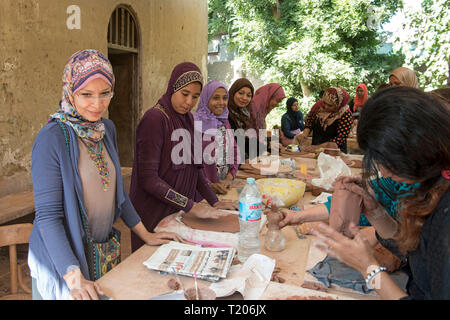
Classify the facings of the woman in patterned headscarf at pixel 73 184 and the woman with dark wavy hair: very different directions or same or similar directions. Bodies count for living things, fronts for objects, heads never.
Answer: very different directions

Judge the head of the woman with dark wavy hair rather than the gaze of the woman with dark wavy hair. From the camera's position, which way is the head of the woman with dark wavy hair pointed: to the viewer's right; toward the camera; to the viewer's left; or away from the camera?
to the viewer's left

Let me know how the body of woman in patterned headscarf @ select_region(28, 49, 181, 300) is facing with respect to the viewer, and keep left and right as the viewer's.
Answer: facing the viewer and to the right of the viewer

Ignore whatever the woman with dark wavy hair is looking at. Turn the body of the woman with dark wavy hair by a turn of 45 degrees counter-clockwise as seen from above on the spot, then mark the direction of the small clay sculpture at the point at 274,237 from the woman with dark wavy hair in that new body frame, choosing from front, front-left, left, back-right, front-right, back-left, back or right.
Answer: right

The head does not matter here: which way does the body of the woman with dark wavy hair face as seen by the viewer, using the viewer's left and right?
facing to the left of the viewer

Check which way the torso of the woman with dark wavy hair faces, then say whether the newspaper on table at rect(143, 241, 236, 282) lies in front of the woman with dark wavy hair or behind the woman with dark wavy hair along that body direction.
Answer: in front

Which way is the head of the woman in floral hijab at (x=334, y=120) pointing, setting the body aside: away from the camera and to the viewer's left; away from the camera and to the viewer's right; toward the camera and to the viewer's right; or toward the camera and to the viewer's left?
toward the camera and to the viewer's left

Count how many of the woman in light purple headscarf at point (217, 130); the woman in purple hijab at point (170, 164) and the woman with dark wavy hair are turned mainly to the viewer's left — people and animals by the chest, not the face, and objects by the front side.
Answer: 1

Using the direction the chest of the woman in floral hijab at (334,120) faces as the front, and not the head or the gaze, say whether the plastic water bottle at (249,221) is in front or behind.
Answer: in front
